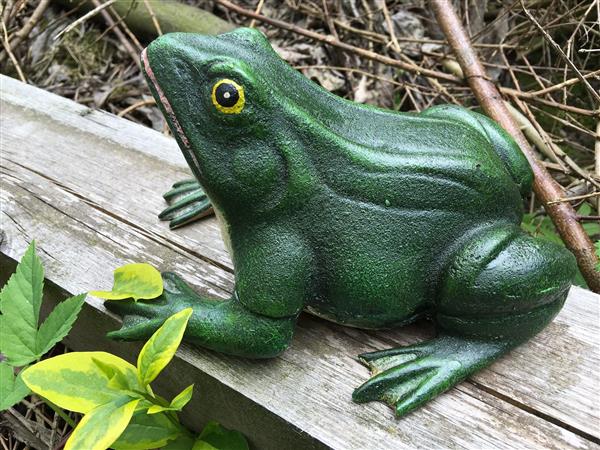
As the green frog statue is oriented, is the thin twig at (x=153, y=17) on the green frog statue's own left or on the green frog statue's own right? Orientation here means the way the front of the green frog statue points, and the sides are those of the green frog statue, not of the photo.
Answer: on the green frog statue's own right

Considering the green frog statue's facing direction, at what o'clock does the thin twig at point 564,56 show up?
The thin twig is roughly at 4 o'clock from the green frog statue.

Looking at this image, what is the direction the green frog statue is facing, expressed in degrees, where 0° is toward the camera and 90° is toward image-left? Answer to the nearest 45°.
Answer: approximately 90°

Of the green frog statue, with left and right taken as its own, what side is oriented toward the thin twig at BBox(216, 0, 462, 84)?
right

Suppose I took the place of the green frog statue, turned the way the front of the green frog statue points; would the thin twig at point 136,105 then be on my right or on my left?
on my right
